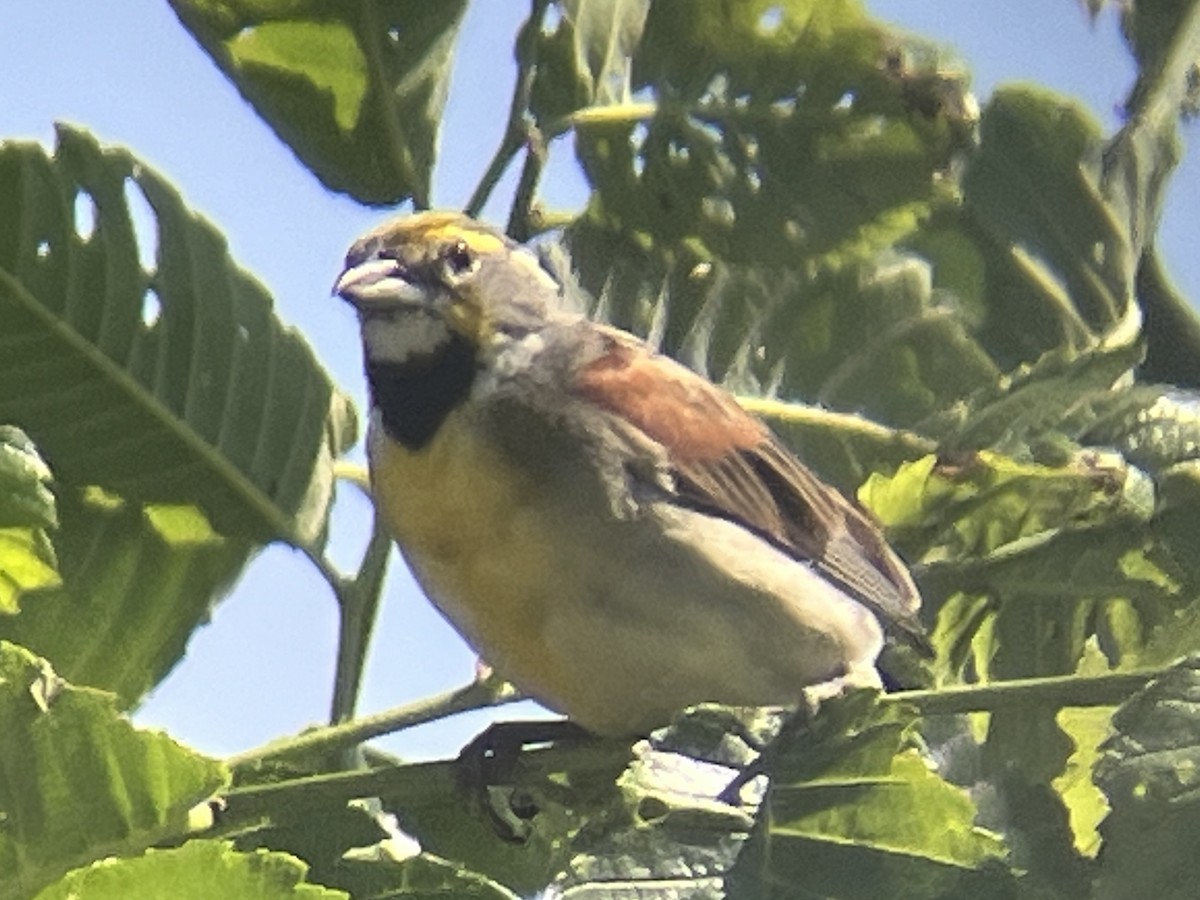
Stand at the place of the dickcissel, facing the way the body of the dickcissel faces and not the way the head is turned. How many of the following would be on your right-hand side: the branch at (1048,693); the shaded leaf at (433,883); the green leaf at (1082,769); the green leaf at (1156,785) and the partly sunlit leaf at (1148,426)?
0

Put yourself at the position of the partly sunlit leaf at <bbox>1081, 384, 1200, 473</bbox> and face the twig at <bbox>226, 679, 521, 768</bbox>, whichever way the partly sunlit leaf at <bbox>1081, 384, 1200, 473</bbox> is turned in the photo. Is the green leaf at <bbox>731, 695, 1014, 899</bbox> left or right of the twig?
left

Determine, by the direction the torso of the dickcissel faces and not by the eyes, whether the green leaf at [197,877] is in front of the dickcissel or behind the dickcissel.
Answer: in front

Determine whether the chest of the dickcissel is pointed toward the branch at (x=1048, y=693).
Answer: no

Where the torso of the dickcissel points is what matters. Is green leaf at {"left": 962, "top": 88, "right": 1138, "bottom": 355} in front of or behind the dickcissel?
behind

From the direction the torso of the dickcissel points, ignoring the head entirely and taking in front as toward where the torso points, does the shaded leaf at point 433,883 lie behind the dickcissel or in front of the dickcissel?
in front

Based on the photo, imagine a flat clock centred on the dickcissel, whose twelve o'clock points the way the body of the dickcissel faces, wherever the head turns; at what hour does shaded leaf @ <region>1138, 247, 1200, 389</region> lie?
The shaded leaf is roughly at 7 o'clock from the dickcissel.

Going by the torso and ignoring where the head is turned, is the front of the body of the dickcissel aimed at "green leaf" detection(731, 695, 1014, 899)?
no

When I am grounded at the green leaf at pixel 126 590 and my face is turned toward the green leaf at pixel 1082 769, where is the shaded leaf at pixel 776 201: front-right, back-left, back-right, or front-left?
front-left

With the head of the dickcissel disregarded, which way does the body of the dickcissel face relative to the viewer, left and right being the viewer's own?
facing the viewer and to the left of the viewer
